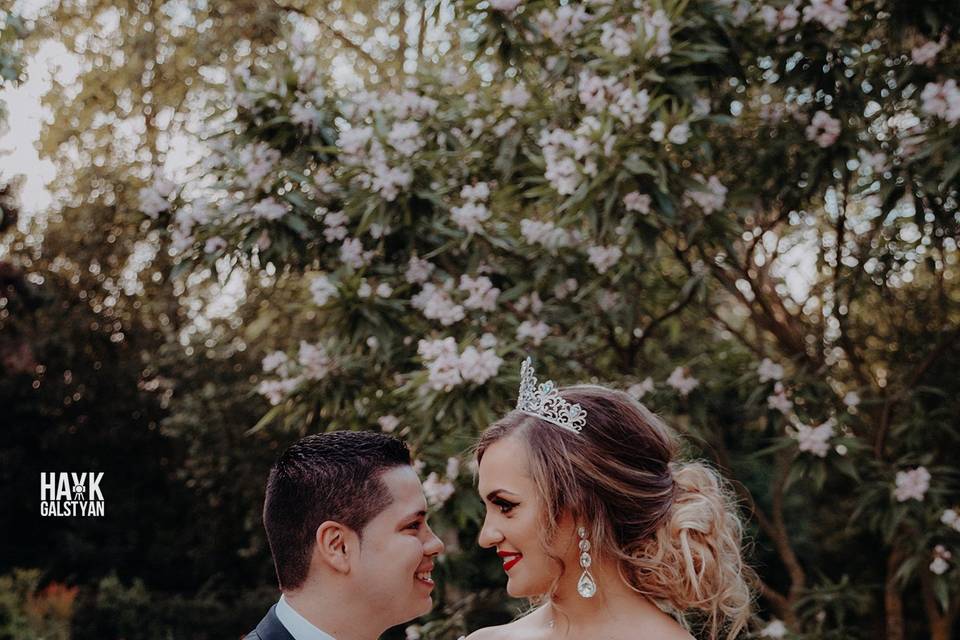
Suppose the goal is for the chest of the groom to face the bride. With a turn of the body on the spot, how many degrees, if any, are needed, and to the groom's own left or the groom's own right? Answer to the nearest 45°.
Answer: approximately 45° to the groom's own left

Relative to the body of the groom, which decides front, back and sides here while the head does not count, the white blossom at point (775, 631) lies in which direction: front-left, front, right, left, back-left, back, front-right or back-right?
front-left

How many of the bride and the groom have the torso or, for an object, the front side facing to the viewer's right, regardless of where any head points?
1

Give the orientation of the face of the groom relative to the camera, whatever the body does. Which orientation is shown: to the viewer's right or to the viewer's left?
to the viewer's right

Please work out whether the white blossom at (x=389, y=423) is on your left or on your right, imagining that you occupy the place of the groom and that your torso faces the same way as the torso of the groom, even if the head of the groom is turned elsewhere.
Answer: on your left

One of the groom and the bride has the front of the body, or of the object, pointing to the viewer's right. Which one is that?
the groom

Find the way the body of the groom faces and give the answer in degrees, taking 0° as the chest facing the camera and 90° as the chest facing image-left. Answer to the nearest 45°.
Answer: approximately 270°

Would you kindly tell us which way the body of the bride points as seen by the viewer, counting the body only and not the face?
to the viewer's left

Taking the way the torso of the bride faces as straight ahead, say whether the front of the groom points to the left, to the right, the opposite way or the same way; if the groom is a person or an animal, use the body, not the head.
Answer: the opposite way

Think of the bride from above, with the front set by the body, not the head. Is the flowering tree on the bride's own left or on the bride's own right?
on the bride's own right

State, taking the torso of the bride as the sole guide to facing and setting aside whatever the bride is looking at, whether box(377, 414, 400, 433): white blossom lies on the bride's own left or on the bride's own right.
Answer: on the bride's own right
